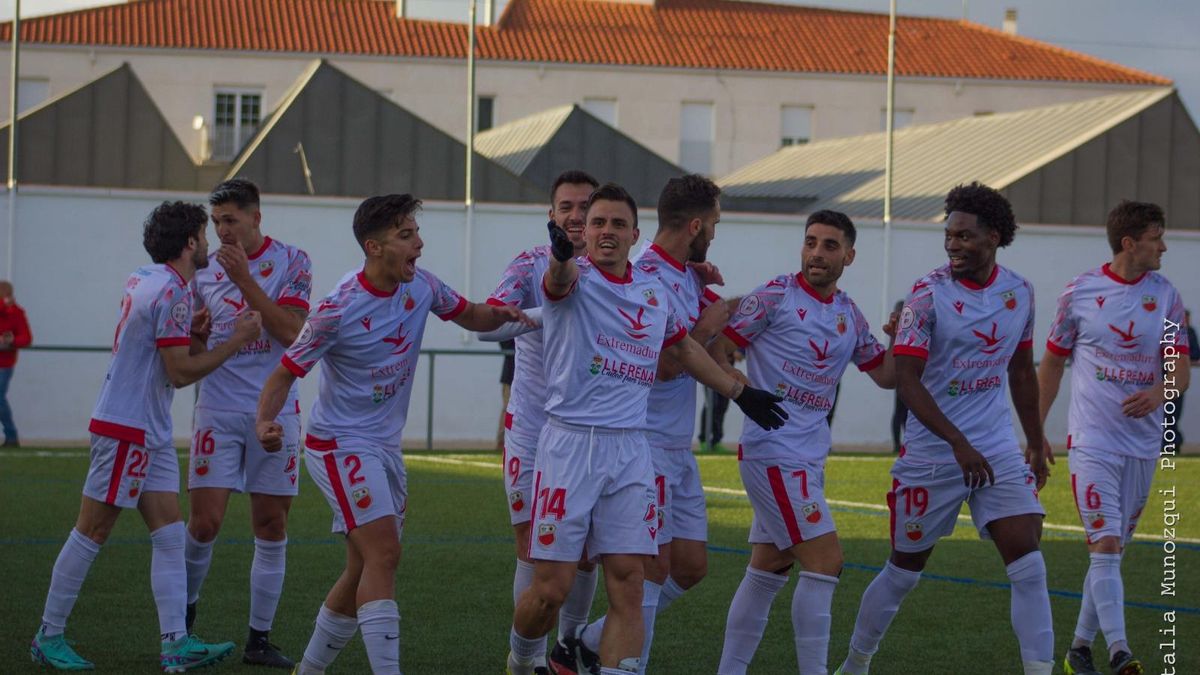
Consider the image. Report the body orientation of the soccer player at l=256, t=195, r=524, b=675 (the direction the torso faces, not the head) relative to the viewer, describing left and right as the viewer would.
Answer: facing the viewer and to the right of the viewer

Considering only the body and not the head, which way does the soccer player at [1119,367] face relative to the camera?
toward the camera

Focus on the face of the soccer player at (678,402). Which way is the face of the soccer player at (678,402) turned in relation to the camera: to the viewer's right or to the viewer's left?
to the viewer's right

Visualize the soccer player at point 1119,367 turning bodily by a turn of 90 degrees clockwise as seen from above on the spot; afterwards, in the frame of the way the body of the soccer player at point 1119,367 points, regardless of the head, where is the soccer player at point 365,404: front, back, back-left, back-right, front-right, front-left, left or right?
front-left

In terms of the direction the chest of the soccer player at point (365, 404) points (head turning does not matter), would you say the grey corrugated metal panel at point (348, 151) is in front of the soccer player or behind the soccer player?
behind

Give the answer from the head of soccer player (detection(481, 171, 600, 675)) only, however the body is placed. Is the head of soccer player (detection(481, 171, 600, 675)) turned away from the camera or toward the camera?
toward the camera

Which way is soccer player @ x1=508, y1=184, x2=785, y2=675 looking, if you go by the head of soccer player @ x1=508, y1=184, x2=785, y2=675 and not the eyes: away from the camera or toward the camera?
toward the camera

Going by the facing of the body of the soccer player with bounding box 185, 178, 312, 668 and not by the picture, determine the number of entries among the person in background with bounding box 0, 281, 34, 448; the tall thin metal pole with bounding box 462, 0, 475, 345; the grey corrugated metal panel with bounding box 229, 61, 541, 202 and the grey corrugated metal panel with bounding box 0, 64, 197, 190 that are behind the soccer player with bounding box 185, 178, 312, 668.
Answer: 4

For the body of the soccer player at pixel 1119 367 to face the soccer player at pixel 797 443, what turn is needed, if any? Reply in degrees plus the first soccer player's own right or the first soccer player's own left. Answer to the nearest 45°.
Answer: approximately 45° to the first soccer player's own right

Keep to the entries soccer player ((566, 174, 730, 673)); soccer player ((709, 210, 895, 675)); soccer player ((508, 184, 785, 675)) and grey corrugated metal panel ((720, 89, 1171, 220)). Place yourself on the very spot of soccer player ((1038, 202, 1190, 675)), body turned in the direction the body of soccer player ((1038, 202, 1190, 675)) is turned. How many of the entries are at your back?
1

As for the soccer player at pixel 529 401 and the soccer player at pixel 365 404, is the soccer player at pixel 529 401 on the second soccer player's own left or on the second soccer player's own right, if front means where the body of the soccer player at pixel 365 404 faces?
on the second soccer player's own left

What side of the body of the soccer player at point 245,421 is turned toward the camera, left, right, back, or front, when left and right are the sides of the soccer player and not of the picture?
front

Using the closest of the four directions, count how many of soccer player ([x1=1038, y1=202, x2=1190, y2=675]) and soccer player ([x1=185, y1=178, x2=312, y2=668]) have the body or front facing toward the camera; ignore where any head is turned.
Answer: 2

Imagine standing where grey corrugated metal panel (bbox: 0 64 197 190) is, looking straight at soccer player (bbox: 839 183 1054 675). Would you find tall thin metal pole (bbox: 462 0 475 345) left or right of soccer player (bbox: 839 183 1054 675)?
left

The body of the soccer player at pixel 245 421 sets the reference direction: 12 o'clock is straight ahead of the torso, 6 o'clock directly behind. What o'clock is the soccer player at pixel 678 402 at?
the soccer player at pixel 678 402 is roughly at 10 o'clock from the soccer player at pixel 245 421.

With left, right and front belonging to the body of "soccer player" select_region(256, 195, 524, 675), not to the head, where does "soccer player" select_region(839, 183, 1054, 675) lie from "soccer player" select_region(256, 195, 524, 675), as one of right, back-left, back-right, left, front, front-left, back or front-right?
front-left

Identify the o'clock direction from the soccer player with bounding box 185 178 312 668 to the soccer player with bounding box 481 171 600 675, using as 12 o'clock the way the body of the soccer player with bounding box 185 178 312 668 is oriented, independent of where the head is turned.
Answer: the soccer player with bounding box 481 171 600 675 is roughly at 10 o'clock from the soccer player with bounding box 185 178 312 668.

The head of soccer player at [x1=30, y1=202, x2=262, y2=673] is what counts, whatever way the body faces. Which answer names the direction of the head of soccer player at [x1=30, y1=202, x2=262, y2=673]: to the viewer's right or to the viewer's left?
to the viewer's right
